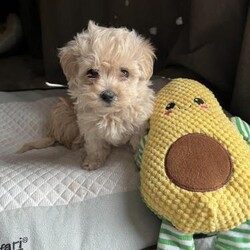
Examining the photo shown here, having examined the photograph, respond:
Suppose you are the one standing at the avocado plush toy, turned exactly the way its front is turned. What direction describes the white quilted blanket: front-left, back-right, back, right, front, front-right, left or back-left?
right

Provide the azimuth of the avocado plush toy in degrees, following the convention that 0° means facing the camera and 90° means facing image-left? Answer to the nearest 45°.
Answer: approximately 0°
